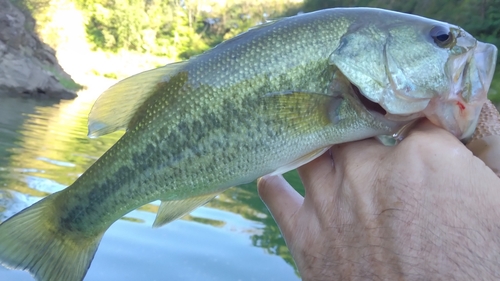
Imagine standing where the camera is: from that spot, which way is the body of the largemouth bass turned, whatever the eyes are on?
to the viewer's right
